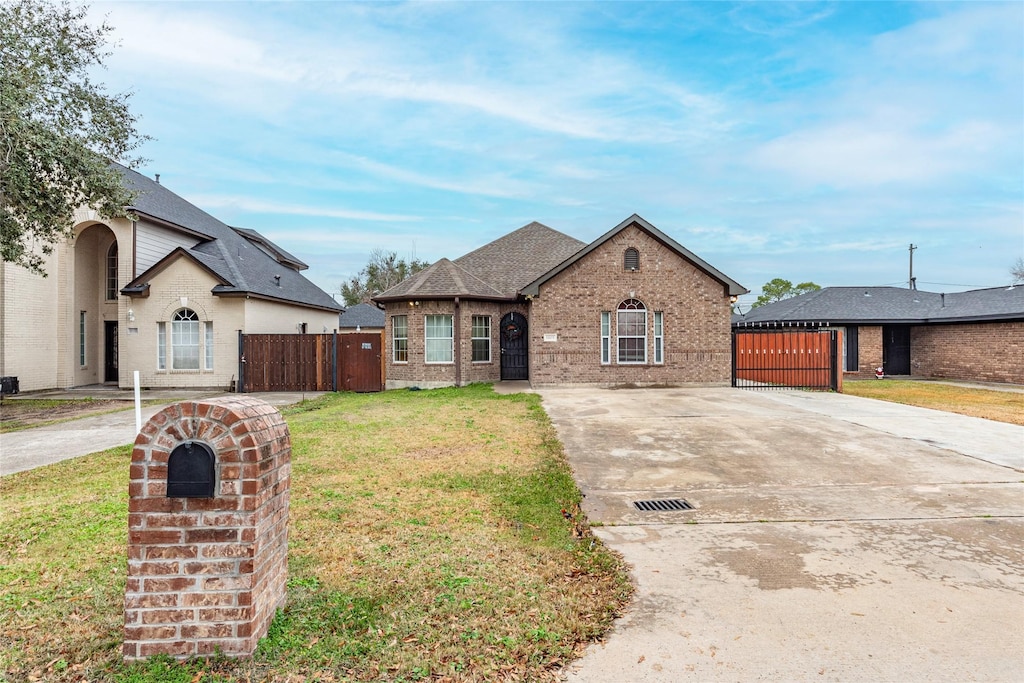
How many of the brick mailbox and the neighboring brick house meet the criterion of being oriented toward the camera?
2

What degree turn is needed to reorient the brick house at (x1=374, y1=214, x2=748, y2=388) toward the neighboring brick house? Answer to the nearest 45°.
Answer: approximately 135° to its left

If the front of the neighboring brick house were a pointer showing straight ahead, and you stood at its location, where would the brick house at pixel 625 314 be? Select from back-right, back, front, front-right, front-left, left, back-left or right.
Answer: front-right

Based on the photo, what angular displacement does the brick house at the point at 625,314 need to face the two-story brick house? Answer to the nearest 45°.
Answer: approximately 90° to its right

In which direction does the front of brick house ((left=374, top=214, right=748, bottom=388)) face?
toward the camera

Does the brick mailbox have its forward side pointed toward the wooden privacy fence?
no

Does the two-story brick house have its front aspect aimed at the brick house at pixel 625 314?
no

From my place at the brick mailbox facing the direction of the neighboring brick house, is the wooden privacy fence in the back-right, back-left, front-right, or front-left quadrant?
front-left

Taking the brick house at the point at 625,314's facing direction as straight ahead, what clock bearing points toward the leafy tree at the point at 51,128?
The leafy tree is roughly at 2 o'clock from the brick house.

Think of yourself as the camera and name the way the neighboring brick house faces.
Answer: facing the viewer

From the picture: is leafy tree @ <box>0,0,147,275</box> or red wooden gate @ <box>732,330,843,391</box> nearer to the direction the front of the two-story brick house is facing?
the leafy tree

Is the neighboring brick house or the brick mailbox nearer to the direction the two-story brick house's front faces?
the brick mailbox

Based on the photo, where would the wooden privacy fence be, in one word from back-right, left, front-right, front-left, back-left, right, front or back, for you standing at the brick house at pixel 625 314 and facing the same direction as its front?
right
